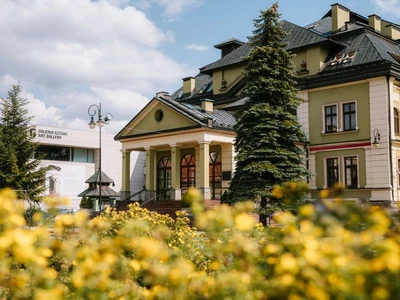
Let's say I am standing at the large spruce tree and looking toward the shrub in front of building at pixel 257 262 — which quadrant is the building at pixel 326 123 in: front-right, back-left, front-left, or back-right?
back-left

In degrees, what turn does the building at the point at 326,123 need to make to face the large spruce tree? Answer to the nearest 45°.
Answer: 0° — it already faces it

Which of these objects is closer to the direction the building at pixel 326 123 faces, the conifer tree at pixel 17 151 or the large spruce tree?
the large spruce tree

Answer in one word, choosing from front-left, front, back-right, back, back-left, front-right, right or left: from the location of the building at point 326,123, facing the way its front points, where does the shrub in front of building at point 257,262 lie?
front-left

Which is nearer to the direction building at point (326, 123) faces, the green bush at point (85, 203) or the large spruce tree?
the large spruce tree

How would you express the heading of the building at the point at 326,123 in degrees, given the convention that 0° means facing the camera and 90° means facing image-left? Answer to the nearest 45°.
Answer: approximately 45°

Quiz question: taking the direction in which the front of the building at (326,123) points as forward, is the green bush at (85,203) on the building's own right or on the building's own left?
on the building's own right

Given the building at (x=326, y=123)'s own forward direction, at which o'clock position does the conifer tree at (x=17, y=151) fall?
The conifer tree is roughly at 2 o'clock from the building.
